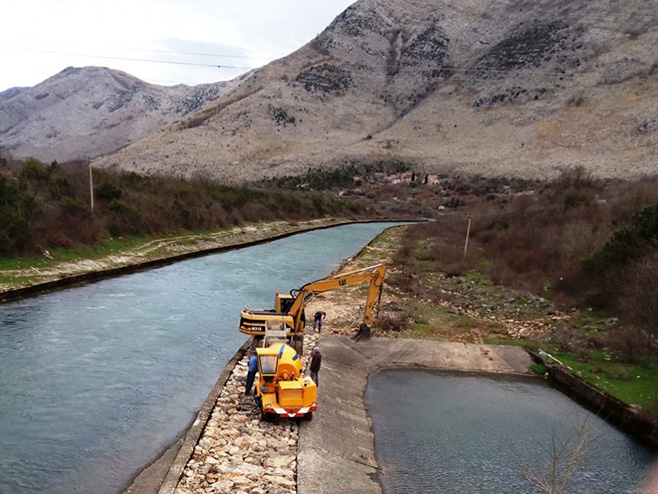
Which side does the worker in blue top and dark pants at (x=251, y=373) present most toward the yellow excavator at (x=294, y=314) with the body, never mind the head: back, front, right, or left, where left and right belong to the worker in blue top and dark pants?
left

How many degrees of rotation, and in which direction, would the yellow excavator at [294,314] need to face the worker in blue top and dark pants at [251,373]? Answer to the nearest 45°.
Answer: approximately 90° to its right

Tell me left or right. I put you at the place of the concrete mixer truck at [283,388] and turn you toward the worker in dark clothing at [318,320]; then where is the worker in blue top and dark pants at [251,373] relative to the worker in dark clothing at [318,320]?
left

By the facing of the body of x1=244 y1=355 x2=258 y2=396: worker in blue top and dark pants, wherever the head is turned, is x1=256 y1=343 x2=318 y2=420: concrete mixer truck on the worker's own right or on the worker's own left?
on the worker's own right

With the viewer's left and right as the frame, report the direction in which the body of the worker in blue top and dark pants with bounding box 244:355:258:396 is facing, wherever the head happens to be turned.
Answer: facing to the right of the viewer

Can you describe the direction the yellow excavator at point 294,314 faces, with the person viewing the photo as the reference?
facing to the right of the viewer

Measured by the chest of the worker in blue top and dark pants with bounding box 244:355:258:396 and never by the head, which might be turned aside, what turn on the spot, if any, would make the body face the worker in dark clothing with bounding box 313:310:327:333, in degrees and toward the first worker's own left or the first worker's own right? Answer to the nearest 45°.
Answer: approximately 90° to the first worker's own left

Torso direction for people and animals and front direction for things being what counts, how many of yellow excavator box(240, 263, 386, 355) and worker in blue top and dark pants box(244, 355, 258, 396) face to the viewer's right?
2
